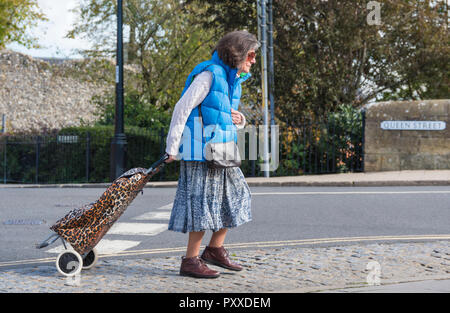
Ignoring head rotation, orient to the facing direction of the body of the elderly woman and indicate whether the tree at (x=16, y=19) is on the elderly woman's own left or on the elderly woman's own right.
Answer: on the elderly woman's own left

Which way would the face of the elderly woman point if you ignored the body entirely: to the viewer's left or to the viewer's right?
to the viewer's right

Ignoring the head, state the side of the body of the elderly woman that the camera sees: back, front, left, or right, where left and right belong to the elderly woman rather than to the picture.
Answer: right

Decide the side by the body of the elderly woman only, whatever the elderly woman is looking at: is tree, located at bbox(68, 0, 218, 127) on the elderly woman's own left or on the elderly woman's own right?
on the elderly woman's own left

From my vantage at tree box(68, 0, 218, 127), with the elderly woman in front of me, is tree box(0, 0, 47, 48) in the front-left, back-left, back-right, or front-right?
back-right
